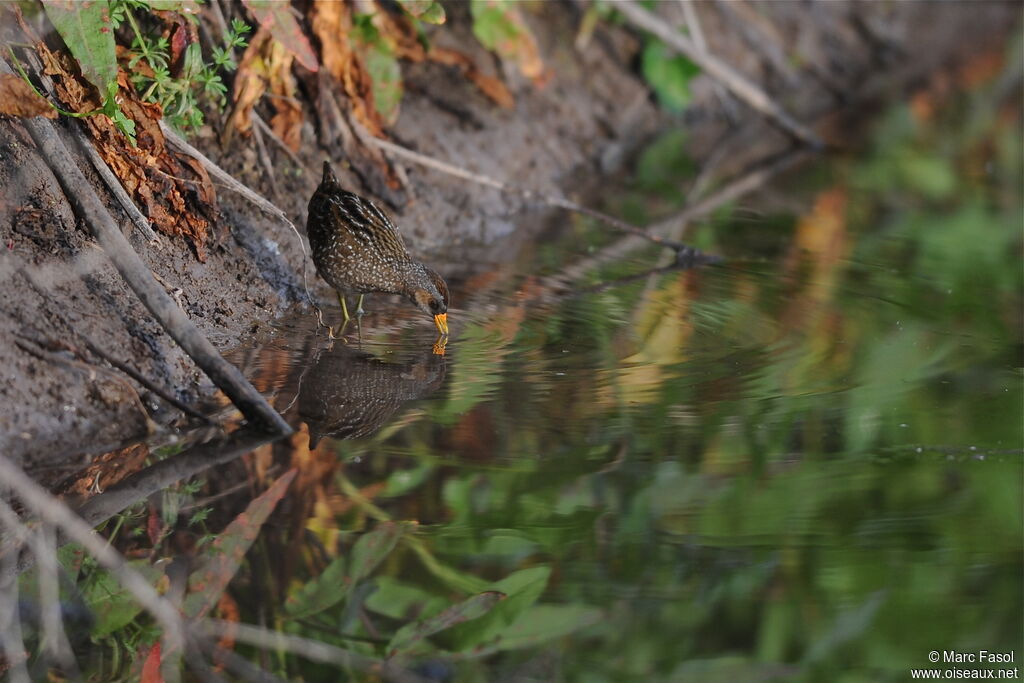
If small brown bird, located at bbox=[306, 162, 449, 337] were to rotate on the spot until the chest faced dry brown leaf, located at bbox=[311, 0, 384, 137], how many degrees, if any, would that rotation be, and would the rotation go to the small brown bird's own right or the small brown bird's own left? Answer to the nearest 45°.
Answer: approximately 90° to the small brown bird's own left

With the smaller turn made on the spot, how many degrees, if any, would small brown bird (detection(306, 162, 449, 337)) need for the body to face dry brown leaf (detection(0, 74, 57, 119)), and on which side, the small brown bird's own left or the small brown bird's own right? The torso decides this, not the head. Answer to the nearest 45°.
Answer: approximately 135° to the small brown bird's own right

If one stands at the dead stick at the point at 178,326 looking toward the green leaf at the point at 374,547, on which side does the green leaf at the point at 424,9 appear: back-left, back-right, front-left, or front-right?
back-left

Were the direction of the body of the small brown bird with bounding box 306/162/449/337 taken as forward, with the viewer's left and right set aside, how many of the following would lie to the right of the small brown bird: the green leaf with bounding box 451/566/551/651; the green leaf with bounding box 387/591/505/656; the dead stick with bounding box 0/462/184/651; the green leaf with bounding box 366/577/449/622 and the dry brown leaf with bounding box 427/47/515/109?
4

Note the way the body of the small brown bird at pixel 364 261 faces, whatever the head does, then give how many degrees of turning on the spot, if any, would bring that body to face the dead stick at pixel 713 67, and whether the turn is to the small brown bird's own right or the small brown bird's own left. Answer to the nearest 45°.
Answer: approximately 45° to the small brown bird's own left

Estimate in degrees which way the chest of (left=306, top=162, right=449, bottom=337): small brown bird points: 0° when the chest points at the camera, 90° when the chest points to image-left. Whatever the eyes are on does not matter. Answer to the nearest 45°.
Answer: approximately 270°

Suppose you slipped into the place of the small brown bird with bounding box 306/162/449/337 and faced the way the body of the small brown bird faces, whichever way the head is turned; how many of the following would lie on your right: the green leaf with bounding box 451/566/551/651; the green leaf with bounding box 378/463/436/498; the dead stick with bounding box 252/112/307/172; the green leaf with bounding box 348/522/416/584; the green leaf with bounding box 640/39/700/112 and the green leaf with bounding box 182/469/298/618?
4

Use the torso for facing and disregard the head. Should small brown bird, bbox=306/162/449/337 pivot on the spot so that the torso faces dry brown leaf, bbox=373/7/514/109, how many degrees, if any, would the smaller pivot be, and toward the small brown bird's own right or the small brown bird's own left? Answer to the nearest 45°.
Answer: approximately 90° to the small brown bird's own left

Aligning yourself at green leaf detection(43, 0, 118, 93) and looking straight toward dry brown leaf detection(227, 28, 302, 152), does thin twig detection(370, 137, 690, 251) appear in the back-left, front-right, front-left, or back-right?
front-right

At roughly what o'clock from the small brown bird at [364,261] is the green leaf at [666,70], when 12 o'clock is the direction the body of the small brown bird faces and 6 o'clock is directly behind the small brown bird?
The green leaf is roughly at 10 o'clock from the small brown bird.

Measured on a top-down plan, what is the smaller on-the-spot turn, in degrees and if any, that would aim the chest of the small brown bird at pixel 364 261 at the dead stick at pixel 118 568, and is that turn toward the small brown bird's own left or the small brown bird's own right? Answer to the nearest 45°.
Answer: approximately 90° to the small brown bird's own right

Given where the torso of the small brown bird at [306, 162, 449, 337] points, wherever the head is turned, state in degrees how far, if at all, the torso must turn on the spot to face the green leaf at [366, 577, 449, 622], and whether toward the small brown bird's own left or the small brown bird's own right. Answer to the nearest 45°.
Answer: approximately 90° to the small brown bird's own right

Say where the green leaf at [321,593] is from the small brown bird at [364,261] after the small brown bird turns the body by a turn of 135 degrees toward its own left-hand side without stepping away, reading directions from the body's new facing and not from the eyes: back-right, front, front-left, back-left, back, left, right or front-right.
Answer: back-left

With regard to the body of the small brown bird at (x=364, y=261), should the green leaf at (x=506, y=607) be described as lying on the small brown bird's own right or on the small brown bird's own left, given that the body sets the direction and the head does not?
on the small brown bird's own right

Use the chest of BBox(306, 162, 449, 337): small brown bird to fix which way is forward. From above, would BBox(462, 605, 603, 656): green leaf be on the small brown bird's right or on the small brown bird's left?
on the small brown bird's right
